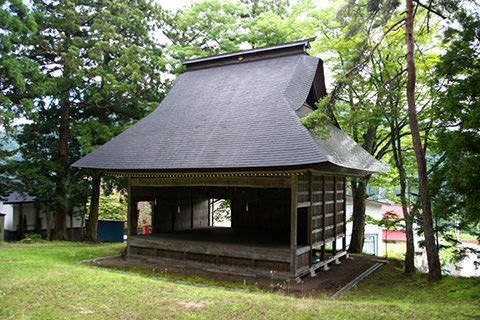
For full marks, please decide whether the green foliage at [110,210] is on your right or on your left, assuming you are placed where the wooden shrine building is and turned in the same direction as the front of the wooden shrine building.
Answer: on your right

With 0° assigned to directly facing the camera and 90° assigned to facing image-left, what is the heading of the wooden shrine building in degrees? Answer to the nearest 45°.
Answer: approximately 45°

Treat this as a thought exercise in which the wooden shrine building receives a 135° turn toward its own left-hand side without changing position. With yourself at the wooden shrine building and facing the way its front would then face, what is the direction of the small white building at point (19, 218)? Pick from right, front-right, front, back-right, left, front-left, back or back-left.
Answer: back-left
